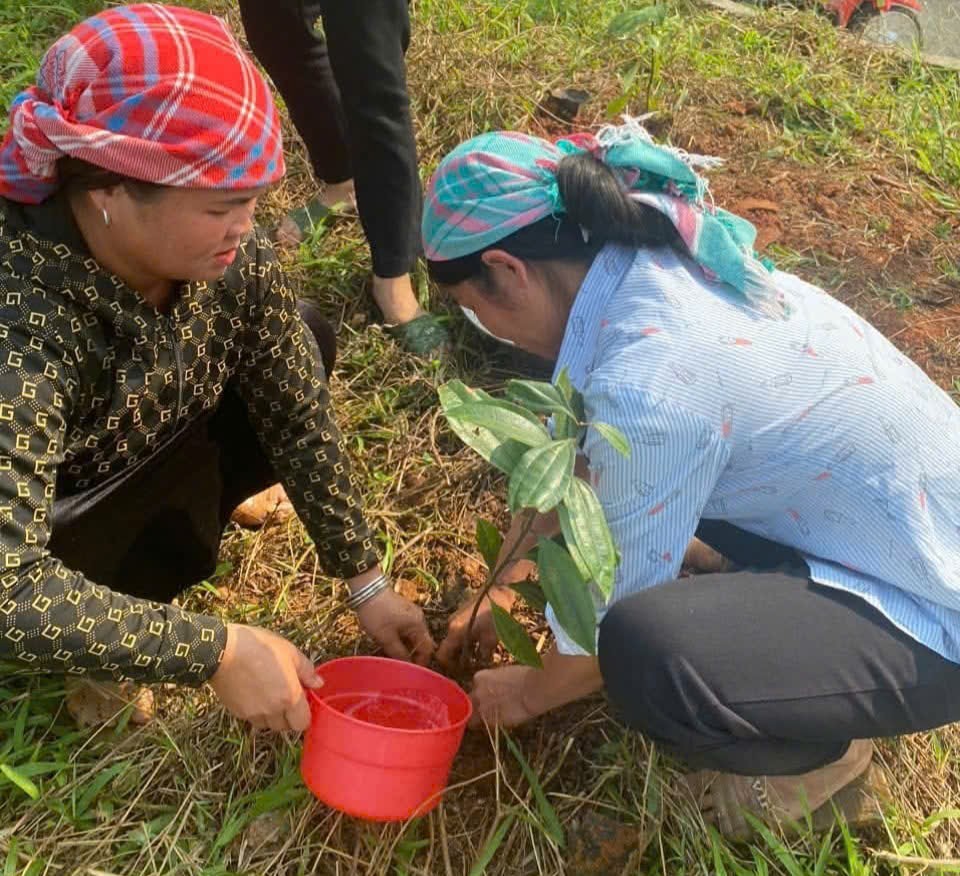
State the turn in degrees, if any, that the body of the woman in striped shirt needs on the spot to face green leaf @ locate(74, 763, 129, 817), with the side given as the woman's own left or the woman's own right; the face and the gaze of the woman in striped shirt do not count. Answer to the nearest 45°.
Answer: approximately 45° to the woman's own left

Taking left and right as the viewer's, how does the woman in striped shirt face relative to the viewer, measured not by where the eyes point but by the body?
facing to the left of the viewer

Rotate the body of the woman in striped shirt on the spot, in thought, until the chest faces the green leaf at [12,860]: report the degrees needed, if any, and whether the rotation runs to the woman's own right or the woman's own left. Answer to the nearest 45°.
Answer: approximately 45° to the woman's own left

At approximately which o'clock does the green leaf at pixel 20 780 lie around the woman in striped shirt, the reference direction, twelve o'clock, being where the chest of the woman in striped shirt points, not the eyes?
The green leaf is roughly at 11 o'clock from the woman in striped shirt.
